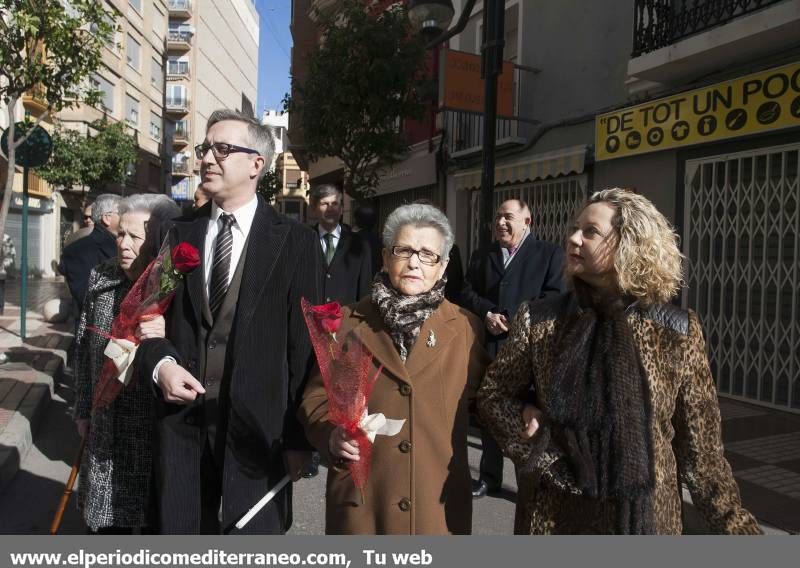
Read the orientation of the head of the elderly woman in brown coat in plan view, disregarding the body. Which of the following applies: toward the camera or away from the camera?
toward the camera

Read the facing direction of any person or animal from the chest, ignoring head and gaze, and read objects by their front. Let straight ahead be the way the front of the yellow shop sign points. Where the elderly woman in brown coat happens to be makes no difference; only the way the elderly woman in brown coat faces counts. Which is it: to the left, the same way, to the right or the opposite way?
to the left

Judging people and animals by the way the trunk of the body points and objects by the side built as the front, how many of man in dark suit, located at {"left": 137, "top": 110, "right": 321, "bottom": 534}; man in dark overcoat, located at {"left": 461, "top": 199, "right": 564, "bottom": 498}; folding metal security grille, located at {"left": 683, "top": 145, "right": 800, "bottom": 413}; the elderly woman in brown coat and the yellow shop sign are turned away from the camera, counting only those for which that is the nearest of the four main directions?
0

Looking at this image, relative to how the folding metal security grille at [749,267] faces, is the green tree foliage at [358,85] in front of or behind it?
in front

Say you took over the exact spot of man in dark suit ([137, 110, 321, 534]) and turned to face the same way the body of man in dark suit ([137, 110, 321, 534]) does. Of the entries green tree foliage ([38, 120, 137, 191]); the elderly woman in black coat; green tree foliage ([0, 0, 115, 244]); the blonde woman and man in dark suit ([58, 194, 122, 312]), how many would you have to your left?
1

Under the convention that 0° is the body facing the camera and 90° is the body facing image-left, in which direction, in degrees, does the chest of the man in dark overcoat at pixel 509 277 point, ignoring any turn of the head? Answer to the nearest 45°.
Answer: approximately 45°

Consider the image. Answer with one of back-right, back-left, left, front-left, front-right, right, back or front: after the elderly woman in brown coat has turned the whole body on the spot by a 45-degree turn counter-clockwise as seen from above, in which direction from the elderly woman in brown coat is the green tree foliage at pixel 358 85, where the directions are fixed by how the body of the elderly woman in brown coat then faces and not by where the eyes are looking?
back-left

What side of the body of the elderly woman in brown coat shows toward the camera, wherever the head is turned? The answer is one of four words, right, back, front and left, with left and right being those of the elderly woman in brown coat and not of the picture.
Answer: front

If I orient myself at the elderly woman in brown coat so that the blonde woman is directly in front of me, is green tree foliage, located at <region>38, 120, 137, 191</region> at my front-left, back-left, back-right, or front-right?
back-left

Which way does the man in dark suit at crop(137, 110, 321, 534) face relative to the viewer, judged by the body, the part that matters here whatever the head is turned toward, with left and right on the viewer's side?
facing the viewer and to the left of the viewer

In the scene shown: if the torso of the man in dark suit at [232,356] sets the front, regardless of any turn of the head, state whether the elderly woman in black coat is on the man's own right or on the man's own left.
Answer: on the man's own right

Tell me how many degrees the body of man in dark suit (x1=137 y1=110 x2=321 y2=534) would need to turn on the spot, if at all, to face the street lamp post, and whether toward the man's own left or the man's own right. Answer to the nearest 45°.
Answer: approximately 180°

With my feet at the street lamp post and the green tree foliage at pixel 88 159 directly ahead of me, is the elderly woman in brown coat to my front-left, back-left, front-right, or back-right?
back-left

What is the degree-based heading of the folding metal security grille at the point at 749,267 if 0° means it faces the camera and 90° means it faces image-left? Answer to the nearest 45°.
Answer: approximately 45°

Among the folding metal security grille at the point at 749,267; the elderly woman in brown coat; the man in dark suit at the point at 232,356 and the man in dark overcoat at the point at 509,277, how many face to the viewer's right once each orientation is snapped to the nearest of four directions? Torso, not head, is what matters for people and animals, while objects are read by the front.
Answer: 0
